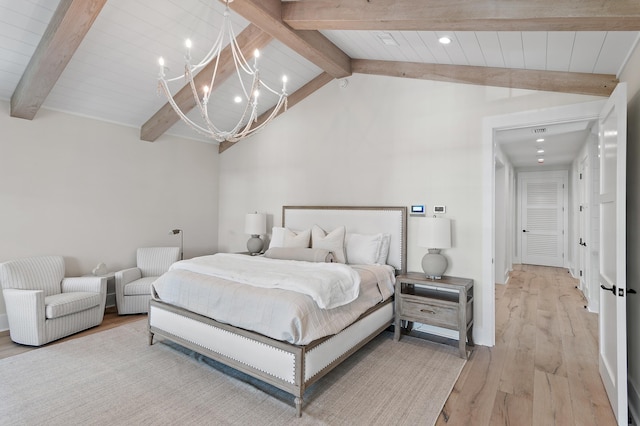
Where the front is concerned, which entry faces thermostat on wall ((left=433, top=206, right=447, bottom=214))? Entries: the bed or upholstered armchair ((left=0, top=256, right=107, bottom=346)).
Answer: the upholstered armchair

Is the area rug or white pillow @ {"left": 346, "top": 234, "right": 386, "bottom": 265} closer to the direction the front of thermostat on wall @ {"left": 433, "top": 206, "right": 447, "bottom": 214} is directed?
the area rug

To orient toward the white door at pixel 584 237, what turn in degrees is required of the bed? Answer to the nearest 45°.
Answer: approximately 135° to its left

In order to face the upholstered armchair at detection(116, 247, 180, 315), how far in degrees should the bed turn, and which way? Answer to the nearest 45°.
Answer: approximately 90° to its right

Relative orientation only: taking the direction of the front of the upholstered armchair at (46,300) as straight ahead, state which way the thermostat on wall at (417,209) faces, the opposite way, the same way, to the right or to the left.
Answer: to the right

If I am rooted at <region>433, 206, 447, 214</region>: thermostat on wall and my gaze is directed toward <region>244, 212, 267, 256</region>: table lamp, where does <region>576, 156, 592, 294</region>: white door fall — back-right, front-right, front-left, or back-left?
back-right

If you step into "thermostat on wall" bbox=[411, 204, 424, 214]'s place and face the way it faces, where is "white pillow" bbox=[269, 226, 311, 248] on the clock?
The white pillow is roughly at 3 o'clock from the thermostat on wall.
